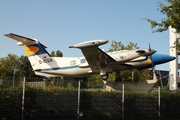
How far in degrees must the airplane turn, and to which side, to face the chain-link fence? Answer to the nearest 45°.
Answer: approximately 45° to its right

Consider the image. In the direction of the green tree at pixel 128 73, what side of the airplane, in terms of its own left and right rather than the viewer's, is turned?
left

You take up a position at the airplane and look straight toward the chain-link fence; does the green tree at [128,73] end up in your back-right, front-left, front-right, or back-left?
back-left

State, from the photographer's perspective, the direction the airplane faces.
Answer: facing the viewer and to the right of the viewer
